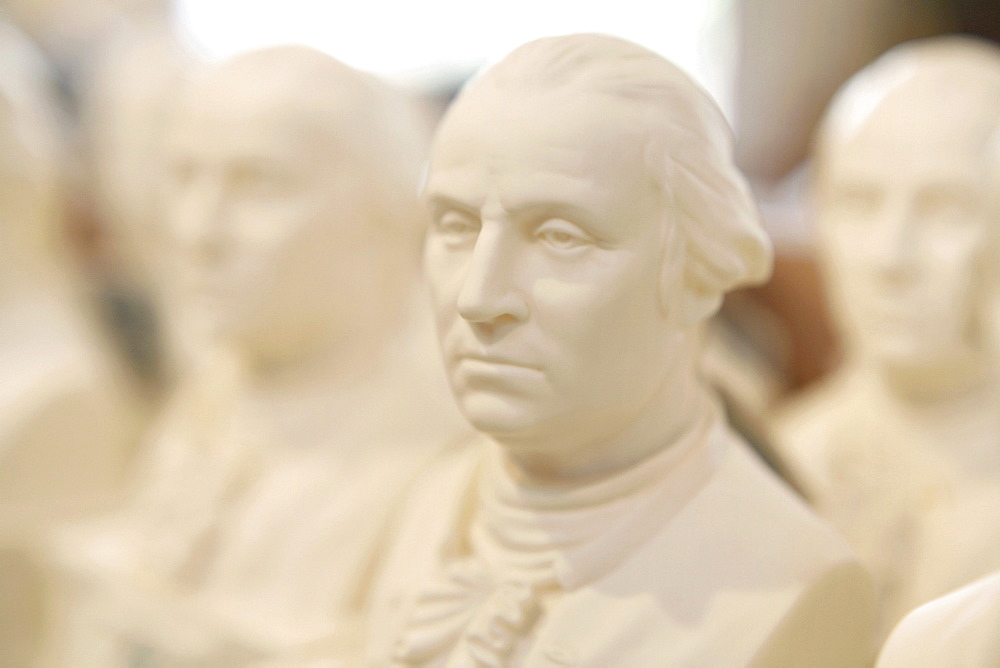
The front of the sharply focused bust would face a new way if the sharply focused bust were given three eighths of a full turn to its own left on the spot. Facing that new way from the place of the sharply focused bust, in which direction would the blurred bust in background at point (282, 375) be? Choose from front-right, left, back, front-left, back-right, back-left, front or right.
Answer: back-left

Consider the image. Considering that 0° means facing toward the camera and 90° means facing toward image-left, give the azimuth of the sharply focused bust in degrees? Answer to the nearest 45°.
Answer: approximately 45°

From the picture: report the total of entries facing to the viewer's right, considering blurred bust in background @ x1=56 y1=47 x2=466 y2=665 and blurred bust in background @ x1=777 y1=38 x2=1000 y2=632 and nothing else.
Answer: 0

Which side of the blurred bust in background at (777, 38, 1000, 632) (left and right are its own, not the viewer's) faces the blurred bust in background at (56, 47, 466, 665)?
right

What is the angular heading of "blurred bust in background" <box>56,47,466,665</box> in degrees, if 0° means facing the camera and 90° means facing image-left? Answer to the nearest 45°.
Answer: approximately 45°

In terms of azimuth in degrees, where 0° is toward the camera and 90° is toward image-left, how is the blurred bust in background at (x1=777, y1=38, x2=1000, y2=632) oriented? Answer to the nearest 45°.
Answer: approximately 0°

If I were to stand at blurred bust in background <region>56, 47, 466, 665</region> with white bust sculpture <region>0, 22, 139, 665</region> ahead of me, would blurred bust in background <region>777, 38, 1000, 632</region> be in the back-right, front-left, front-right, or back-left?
back-right

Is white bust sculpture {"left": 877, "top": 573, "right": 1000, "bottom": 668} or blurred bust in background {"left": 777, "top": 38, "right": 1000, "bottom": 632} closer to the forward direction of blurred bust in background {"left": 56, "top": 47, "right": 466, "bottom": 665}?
the white bust sculpture

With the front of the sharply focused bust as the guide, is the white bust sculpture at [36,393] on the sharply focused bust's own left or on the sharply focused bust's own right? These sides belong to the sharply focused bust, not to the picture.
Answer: on the sharply focused bust's own right

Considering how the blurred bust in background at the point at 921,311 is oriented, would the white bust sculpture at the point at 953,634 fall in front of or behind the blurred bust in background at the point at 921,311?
in front

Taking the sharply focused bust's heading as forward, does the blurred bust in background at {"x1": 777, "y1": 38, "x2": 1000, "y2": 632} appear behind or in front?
behind

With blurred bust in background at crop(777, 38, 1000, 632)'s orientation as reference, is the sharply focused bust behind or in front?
in front
